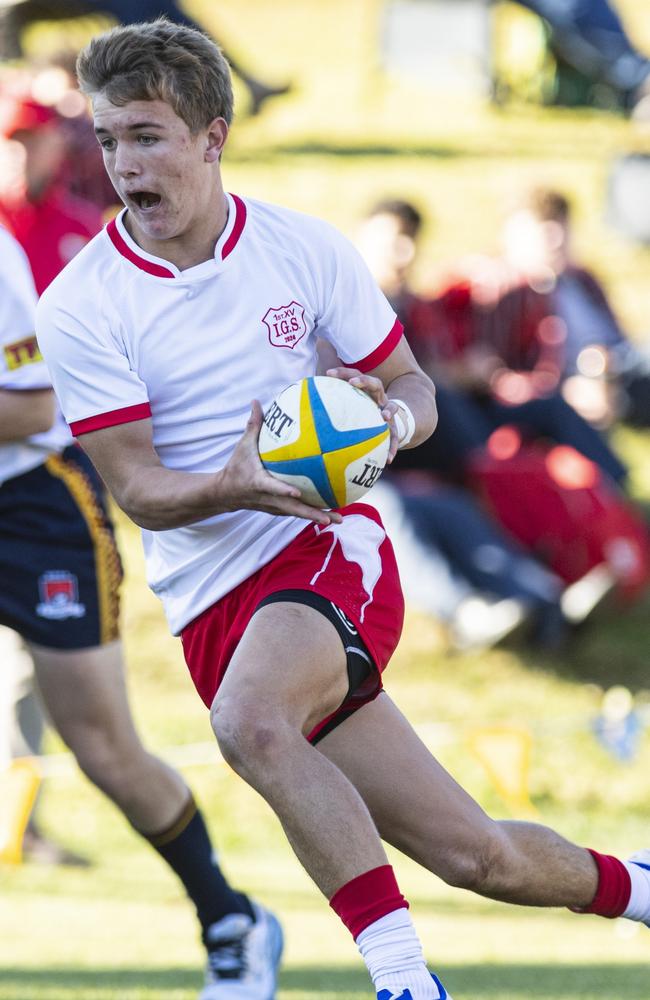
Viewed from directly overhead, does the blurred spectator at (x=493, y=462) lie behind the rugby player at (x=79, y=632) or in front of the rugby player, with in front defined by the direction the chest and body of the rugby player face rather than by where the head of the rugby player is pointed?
behind

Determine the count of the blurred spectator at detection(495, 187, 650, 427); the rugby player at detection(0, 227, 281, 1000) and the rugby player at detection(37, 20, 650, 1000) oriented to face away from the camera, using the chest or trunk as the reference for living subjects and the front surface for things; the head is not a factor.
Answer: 0

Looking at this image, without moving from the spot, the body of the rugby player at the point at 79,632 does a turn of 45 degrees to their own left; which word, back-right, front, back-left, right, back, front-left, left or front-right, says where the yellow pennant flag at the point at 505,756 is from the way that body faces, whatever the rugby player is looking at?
back-left

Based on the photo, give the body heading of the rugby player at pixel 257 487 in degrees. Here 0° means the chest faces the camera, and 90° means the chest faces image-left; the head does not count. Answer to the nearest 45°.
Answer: approximately 45°

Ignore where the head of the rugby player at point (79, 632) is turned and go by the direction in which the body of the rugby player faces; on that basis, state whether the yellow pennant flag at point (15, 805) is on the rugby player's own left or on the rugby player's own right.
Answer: on the rugby player's own right

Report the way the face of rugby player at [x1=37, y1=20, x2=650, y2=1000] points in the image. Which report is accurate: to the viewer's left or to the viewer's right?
to the viewer's left

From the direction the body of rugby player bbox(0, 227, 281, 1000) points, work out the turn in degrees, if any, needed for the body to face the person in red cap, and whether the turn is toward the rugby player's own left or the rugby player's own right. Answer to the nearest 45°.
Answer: approximately 135° to the rugby player's own right

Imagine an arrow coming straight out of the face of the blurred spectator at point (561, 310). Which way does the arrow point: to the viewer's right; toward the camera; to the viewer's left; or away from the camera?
toward the camera

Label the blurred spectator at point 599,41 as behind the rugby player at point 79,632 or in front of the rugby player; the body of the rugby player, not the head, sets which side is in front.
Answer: behind

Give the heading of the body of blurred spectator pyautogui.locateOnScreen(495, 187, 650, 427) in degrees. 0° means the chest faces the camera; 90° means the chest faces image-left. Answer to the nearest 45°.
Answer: approximately 45°

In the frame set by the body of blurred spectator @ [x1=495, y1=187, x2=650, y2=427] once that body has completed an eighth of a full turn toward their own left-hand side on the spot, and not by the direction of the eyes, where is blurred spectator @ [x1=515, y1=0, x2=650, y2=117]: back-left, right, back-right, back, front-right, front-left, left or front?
back

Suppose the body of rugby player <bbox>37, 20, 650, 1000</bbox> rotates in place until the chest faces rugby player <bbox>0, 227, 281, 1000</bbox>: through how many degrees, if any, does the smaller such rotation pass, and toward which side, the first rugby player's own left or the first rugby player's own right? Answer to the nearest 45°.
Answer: approximately 90° to the first rugby player's own right
